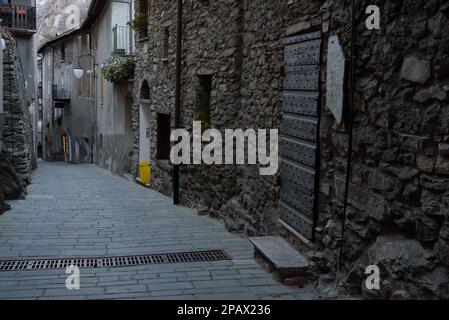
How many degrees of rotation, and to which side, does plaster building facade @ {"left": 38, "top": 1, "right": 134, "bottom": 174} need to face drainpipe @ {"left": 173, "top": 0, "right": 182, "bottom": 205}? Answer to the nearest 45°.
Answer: approximately 45° to its left

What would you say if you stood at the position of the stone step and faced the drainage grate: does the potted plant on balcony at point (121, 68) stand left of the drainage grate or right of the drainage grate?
right

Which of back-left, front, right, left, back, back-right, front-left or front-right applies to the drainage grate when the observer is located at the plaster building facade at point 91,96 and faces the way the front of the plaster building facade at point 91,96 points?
front-left

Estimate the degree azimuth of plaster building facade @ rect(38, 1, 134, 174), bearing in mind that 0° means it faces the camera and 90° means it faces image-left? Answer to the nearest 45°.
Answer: approximately 45°

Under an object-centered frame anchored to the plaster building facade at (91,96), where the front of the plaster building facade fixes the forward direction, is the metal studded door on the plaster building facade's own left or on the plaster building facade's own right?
on the plaster building facade's own left

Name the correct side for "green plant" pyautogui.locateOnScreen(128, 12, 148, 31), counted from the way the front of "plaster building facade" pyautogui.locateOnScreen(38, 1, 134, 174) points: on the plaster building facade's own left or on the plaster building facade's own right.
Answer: on the plaster building facade's own left
